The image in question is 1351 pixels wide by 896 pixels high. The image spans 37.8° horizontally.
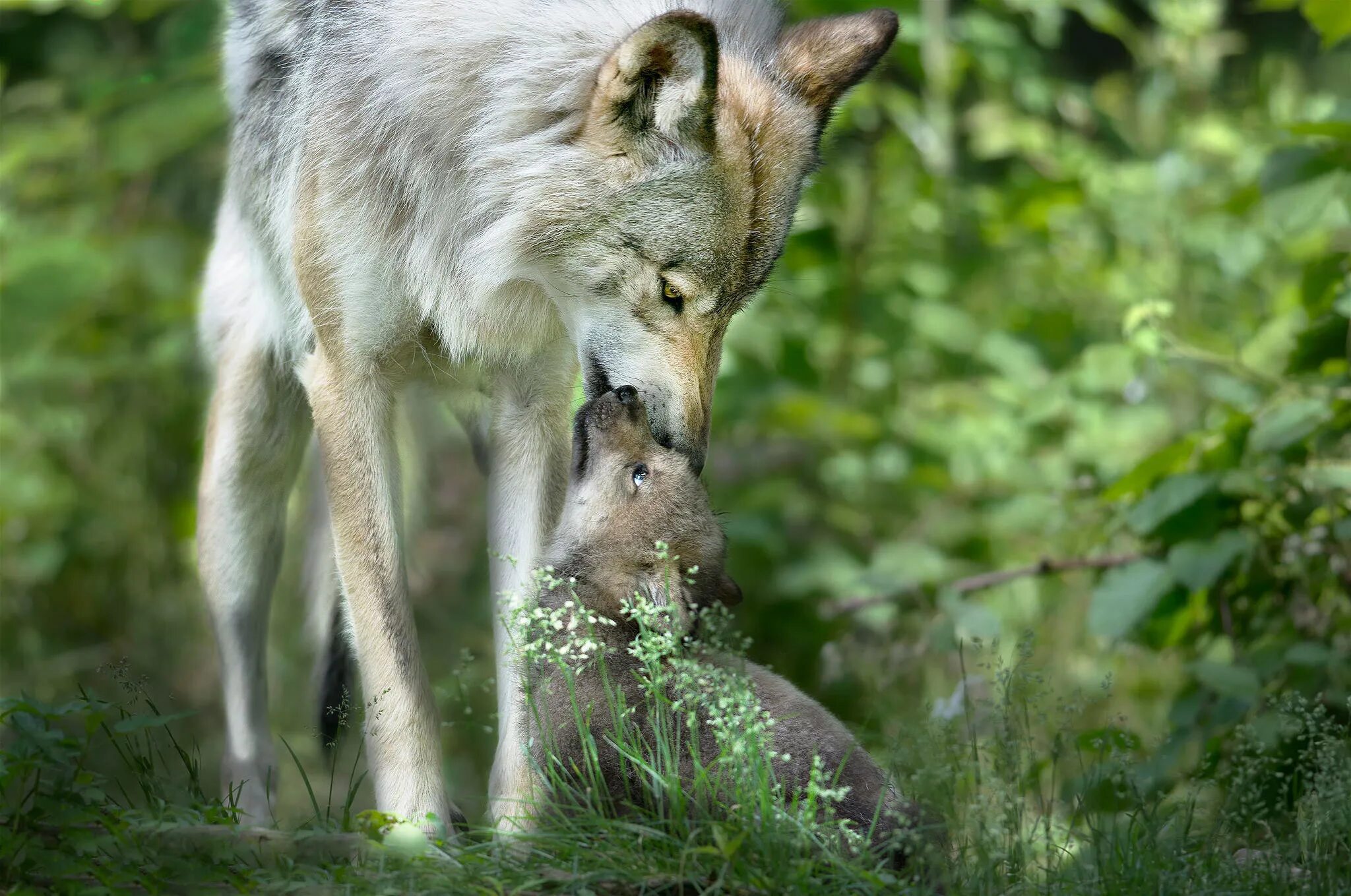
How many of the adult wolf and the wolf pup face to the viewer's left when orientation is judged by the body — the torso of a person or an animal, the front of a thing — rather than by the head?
1

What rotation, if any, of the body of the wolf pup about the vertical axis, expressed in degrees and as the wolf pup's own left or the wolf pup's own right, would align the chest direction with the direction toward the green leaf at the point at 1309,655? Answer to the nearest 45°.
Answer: approximately 180°

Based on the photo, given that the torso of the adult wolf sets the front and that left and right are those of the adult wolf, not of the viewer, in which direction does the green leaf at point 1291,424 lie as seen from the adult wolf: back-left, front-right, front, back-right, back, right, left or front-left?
front-left

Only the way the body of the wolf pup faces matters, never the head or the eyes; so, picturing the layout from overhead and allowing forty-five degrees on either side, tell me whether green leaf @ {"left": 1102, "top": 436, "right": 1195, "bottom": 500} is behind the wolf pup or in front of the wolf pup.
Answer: behind

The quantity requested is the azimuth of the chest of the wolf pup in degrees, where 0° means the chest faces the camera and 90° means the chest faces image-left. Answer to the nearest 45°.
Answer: approximately 90°

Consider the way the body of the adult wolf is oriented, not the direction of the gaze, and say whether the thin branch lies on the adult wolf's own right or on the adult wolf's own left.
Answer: on the adult wolf's own left

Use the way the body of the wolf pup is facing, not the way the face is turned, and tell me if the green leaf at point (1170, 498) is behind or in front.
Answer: behind

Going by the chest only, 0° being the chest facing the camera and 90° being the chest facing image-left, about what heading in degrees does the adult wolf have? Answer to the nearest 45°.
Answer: approximately 315°

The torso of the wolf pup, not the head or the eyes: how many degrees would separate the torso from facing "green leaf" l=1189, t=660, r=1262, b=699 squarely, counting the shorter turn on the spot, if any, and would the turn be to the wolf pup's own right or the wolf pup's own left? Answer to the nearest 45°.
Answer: approximately 180°
